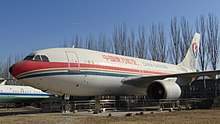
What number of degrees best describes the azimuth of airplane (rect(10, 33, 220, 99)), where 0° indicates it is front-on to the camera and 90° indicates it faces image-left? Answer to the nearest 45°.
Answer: approximately 45°

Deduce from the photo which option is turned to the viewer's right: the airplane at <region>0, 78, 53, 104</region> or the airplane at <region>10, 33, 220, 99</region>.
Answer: the airplane at <region>0, 78, 53, 104</region>

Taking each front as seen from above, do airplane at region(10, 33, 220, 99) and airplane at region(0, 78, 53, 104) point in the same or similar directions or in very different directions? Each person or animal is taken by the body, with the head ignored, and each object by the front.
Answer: very different directions

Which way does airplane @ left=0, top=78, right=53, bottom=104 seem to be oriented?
to the viewer's right

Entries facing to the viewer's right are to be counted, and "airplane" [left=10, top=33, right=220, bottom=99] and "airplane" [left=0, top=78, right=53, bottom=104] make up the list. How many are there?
1
